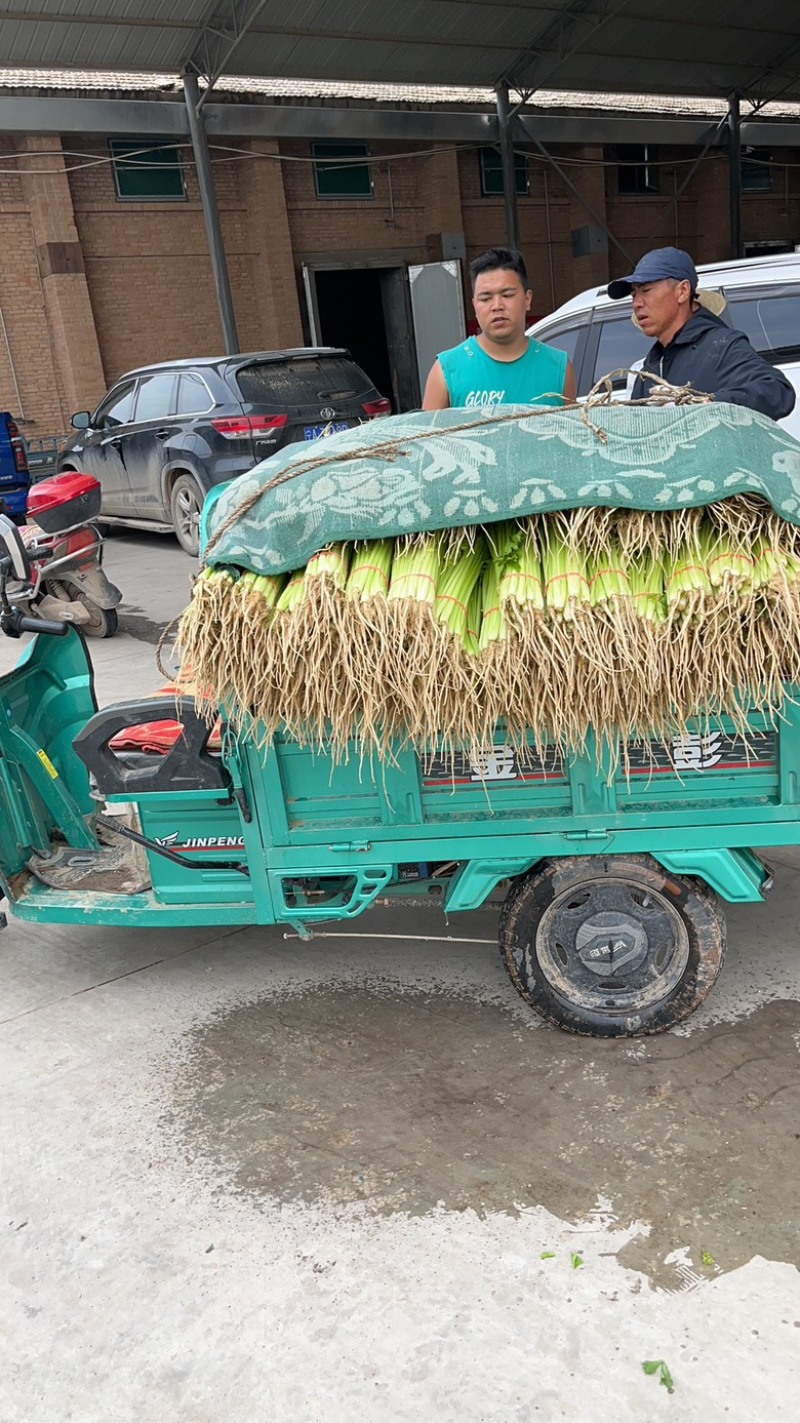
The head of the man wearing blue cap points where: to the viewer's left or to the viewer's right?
to the viewer's left

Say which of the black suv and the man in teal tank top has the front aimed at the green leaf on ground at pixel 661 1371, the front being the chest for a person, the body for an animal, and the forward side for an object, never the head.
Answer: the man in teal tank top

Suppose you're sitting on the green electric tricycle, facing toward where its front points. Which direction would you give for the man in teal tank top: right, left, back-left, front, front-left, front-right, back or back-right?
right

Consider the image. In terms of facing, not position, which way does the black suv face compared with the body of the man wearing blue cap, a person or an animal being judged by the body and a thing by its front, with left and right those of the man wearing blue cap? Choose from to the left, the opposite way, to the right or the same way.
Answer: to the right

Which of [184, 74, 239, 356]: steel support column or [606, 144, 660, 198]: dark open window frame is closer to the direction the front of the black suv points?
the steel support column

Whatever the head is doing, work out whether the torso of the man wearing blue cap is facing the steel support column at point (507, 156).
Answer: no

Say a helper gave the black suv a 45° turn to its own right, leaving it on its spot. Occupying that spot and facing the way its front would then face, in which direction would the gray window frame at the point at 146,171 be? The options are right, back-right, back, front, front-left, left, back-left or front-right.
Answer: front

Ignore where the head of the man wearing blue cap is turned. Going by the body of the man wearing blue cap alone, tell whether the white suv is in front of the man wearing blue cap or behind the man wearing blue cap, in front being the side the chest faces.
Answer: behind

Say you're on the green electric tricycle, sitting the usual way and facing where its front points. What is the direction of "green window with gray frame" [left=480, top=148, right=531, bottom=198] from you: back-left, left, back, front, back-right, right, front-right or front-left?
right

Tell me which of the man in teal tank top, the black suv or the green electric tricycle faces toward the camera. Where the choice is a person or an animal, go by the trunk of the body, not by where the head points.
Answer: the man in teal tank top

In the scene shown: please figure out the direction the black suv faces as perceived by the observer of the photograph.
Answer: facing away from the viewer and to the left of the viewer

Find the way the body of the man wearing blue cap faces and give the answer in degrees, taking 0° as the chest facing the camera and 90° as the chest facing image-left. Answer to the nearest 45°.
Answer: approximately 45°

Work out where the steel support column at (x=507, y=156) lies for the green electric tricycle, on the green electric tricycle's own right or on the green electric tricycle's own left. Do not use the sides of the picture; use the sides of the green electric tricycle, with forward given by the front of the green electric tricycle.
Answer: on the green electric tricycle's own right

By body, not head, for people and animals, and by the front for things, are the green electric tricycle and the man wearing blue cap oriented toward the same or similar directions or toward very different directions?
same or similar directions

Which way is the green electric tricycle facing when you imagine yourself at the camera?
facing to the left of the viewer

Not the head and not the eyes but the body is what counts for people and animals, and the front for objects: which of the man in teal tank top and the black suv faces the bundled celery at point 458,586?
the man in teal tank top

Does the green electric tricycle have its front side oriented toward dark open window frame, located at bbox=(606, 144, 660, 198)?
no

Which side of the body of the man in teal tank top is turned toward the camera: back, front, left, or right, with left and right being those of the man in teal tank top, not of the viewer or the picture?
front

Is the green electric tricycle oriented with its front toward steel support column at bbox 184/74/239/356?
no

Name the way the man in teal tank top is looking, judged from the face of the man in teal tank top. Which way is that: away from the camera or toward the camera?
toward the camera
